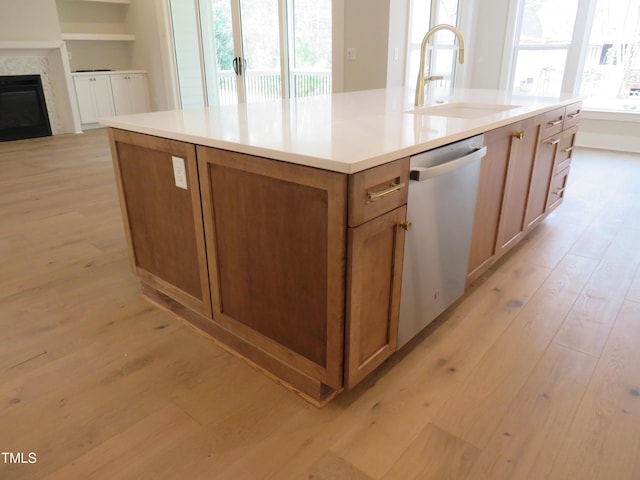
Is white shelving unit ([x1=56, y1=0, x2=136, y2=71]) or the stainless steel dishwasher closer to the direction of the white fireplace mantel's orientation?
the stainless steel dishwasher

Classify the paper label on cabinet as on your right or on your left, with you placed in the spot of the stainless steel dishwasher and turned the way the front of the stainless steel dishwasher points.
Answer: on your right

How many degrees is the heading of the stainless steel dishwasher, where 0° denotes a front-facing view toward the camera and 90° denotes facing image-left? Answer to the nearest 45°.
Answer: approximately 315°

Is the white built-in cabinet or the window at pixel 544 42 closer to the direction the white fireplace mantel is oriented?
the window

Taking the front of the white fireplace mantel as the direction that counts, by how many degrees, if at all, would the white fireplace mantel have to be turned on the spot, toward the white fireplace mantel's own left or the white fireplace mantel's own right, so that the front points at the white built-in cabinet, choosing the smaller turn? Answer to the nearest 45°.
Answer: approximately 90° to the white fireplace mantel's own left

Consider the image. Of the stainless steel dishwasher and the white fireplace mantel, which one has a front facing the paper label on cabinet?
the white fireplace mantel

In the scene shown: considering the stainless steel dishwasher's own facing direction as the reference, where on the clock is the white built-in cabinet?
The white built-in cabinet is roughly at 6 o'clock from the stainless steel dishwasher.

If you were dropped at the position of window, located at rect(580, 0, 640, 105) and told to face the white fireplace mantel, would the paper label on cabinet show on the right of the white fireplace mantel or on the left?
left

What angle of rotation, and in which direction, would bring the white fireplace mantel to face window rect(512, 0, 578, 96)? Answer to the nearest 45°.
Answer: approximately 45° to its left

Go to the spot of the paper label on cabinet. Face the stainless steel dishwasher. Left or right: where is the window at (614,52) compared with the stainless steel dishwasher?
left

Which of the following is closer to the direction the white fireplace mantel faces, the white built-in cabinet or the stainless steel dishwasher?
the stainless steel dishwasher

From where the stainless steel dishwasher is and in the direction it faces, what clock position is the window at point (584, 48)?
The window is roughly at 8 o'clock from the stainless steel dishwasher.

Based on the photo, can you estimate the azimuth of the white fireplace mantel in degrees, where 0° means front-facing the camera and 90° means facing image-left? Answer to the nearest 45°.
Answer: approximately 0°
